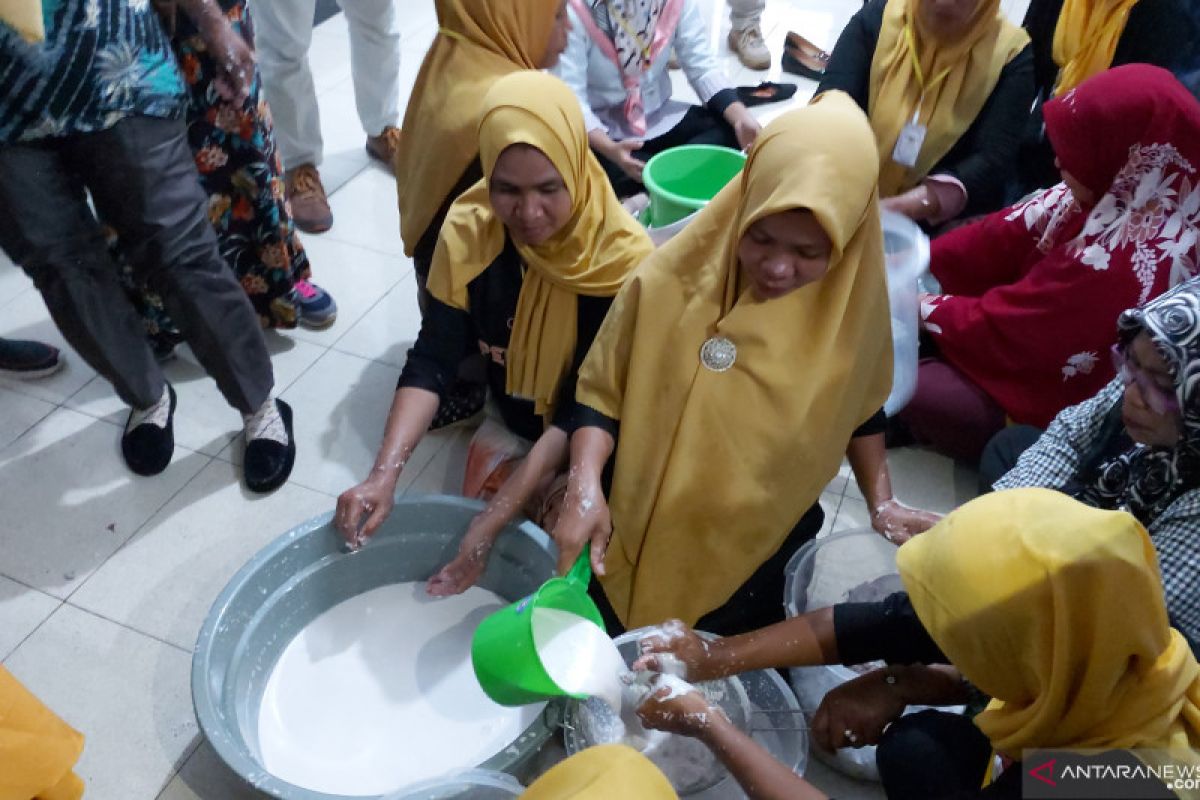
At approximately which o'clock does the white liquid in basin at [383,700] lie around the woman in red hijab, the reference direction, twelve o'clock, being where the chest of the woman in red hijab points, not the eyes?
The white liquid in basin is roughly at 10 o'clock from the woman in red hijab.

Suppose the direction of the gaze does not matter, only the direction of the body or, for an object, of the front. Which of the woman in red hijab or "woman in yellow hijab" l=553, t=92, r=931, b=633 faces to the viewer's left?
the woman in red hijab

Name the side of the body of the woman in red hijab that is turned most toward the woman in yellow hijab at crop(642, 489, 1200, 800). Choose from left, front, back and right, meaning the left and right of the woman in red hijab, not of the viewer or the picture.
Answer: left

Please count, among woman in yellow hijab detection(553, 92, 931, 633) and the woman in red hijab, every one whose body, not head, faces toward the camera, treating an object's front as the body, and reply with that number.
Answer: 1

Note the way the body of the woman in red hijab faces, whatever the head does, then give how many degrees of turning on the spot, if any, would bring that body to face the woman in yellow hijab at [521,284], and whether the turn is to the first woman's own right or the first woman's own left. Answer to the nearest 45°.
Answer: approximately 45° to the first woman's own left

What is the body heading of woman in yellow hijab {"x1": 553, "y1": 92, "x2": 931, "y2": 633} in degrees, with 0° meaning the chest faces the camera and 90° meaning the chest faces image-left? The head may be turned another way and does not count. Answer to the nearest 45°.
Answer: approximately 0°

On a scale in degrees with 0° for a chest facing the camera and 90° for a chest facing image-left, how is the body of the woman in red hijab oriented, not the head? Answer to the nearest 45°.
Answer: approximately 90°

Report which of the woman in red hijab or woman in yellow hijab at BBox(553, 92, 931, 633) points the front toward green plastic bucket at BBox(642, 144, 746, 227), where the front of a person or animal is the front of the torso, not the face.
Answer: the woman in red hijab

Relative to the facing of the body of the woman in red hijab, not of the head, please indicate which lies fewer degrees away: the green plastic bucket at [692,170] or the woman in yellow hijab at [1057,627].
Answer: the green plastic bucket

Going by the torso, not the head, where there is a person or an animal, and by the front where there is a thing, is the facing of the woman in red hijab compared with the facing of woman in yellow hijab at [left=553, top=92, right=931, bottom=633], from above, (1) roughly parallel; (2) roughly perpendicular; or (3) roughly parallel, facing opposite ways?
roughly perpendicular

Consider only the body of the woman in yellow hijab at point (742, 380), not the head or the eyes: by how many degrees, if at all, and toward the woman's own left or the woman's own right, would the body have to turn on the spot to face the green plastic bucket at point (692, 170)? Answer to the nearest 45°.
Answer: approximately 180°
